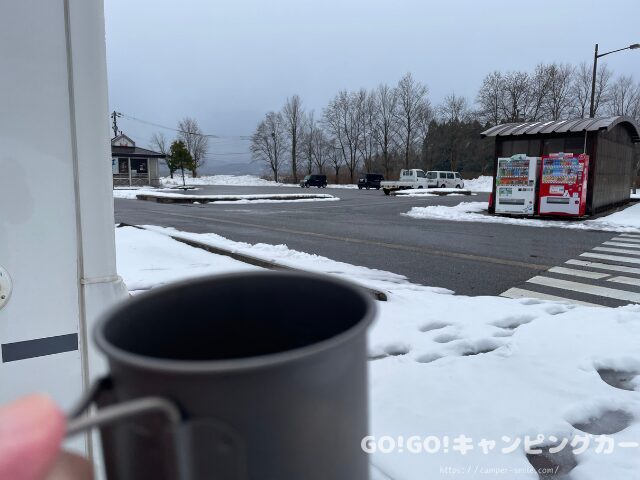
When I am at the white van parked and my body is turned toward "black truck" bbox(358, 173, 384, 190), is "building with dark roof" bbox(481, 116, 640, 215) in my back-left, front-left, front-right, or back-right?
back-left

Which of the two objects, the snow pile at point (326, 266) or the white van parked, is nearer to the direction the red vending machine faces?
the snow pile

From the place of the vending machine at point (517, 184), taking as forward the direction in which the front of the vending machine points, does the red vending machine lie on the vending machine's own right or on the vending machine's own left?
on the vending machine's own left

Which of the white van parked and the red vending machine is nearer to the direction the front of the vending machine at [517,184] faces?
the red vending machine

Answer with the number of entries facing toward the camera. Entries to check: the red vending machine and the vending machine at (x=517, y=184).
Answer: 2

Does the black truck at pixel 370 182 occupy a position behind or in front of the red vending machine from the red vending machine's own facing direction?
behind

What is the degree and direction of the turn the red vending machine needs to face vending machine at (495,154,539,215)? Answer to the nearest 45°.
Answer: approximately 90° to its right

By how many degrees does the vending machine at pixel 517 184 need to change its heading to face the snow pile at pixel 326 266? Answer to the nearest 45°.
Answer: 0° — it already faces it

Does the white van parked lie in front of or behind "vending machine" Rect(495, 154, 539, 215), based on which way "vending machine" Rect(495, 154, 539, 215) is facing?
behind

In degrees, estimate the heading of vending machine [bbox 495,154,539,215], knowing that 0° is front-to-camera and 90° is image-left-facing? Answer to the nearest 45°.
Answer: approximately 0°
